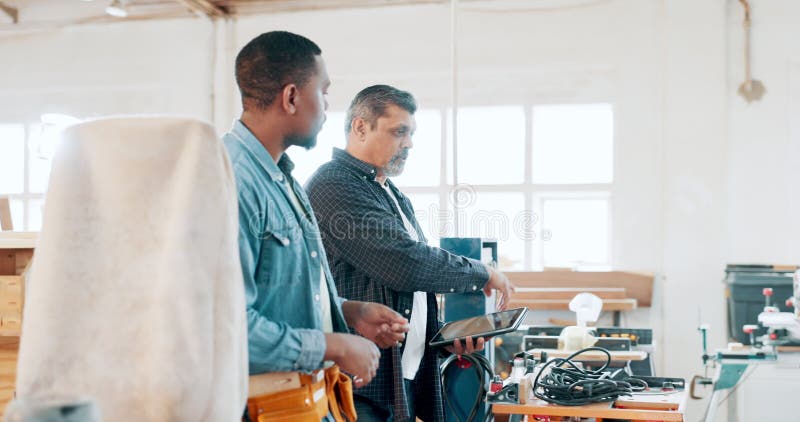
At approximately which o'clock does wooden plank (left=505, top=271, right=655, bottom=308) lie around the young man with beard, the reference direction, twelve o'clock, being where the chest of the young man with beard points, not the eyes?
The wooden plank is roughly at 10 o'clock from the young man with beard.

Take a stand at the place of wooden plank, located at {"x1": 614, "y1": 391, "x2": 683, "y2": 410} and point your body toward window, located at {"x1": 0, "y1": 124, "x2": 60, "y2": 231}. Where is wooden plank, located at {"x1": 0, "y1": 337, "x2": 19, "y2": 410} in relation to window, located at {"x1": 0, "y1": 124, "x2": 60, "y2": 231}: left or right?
left

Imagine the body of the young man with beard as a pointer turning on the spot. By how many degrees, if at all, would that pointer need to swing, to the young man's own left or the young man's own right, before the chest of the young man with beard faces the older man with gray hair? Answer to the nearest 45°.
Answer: approximately 90° to the young man's own left

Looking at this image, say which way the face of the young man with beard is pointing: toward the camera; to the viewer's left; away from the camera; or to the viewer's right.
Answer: to the viewer's right

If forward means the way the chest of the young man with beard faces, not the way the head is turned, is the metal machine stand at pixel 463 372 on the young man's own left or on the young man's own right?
on the young man's own left

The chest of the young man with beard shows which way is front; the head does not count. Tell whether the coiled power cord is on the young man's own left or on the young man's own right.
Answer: on the young man's own left

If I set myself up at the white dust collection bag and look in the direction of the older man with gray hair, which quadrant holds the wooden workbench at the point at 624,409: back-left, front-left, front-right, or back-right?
front-right

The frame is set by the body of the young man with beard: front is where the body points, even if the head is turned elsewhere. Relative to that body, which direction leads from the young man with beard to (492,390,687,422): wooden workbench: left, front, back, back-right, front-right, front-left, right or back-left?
front-left

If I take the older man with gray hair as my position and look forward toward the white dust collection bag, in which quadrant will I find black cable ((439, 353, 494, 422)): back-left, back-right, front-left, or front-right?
back-left

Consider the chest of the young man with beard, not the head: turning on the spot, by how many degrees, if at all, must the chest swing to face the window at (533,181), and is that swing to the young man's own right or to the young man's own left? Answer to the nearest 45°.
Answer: approximately 90° to the young man's own left

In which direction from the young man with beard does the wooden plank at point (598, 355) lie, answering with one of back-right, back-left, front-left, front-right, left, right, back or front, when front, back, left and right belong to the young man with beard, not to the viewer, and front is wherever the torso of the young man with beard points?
front-left

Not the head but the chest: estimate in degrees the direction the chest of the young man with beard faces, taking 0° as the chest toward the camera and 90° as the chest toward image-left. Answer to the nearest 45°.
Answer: approximately 270°
